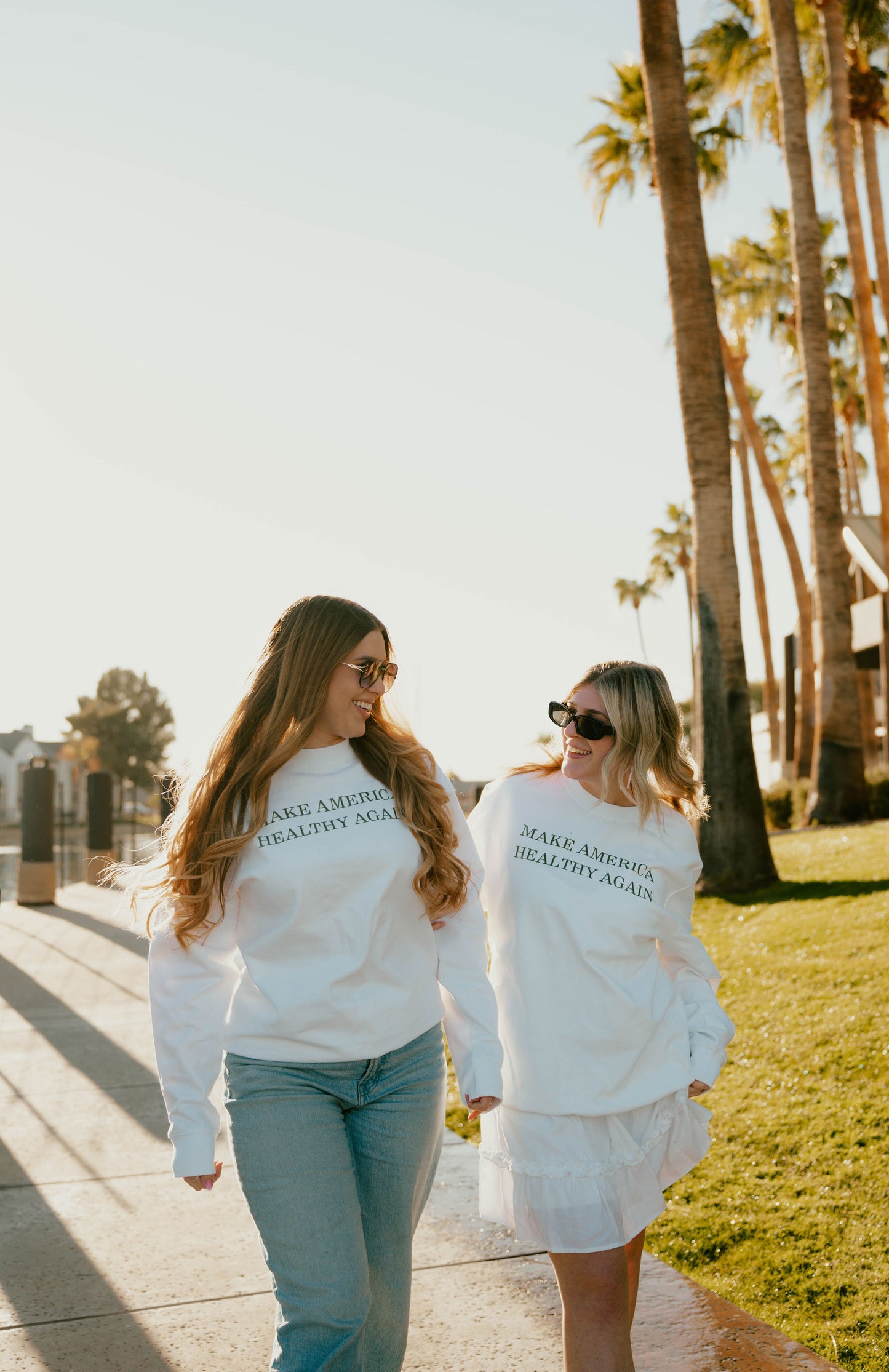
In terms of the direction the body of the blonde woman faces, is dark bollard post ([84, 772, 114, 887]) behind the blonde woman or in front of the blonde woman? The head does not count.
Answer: behind

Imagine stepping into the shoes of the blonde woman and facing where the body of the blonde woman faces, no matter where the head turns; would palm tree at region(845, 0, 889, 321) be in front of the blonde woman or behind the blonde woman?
behind

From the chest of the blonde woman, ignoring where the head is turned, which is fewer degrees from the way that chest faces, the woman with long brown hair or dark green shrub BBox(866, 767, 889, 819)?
the woman with long brown hair

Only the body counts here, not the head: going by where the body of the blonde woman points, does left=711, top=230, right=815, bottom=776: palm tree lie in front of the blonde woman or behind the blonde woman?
behind

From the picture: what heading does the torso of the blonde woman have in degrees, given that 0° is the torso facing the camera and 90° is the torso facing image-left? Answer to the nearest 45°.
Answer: approximately 0°

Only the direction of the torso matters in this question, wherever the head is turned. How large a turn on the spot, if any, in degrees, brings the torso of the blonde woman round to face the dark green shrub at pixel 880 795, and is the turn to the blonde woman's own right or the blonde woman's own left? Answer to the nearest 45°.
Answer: approximately 180°

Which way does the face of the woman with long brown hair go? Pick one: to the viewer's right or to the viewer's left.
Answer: to the viewer's right

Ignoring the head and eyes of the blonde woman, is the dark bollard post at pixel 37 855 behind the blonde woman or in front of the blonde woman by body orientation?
behind

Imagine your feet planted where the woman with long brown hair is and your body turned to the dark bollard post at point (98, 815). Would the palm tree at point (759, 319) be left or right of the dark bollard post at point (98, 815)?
right

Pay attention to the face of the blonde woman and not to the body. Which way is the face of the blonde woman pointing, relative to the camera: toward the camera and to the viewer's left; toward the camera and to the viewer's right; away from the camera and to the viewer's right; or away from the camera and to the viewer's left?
toward the camera and to the viewer's left

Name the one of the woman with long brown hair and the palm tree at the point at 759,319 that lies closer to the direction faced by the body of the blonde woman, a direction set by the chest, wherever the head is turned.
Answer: the woman with long brown hair
